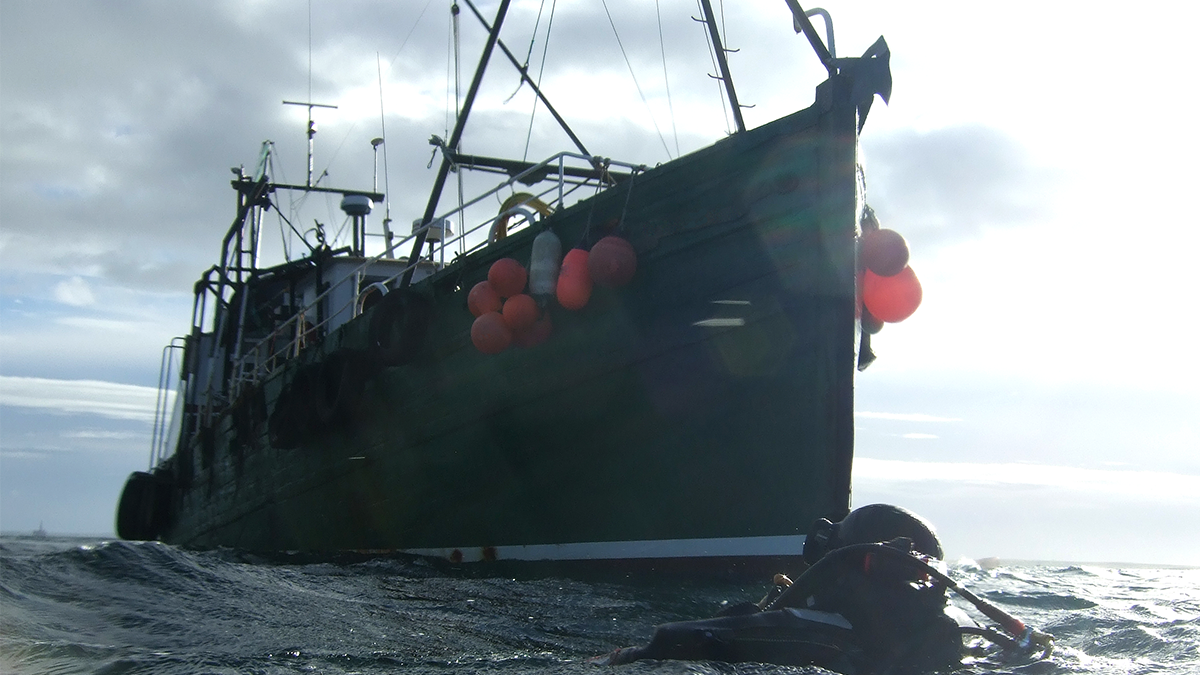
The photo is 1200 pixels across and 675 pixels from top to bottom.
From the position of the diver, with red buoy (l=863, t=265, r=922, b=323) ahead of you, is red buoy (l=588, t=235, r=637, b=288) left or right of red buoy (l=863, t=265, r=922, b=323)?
left

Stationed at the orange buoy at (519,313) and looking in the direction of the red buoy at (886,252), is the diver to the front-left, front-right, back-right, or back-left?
front-right

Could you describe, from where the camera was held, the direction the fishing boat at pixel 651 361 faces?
facing the viewer and to the right of the viewer

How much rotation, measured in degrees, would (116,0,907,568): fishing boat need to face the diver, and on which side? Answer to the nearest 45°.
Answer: approximately 45° to its right
